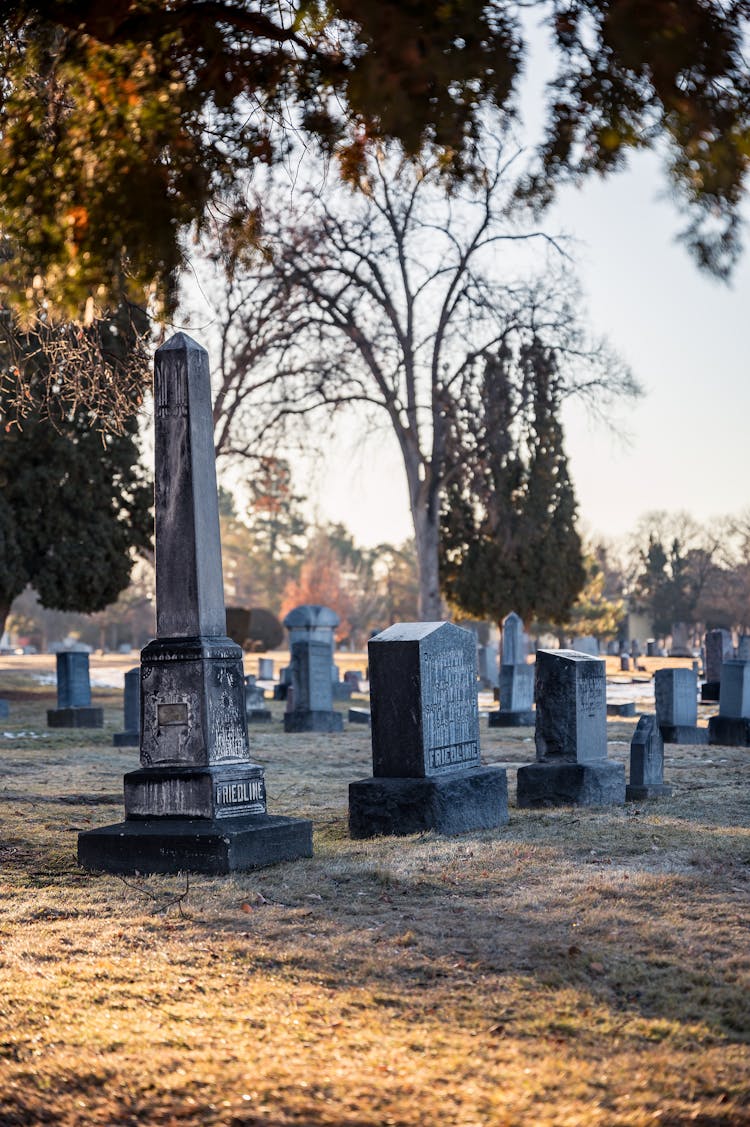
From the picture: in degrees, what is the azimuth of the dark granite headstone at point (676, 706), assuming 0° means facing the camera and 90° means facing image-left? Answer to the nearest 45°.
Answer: approximately 315°

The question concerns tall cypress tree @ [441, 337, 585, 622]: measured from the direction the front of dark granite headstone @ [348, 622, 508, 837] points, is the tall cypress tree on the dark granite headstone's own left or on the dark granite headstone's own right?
on the dark granite headstone's own left

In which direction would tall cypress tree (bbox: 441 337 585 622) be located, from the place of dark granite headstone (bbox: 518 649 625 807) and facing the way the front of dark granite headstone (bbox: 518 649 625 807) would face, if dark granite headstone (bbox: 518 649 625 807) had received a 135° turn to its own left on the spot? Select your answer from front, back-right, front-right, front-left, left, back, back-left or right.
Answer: front

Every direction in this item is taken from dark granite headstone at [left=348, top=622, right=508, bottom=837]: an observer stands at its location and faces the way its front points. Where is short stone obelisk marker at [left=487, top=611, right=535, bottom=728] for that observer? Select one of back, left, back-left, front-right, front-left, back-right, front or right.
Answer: back-left

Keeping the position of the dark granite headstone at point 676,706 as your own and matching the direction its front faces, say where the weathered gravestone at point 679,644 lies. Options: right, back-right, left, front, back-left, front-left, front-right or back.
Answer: back-left

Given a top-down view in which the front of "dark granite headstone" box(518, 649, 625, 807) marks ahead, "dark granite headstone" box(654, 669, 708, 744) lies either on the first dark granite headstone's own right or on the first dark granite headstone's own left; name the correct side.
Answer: on the first dark granite headstone's own left

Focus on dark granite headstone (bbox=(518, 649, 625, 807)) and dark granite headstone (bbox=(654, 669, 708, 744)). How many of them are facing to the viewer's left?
0

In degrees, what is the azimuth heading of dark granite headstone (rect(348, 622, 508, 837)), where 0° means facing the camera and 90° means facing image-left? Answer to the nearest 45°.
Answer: approximately 315°
